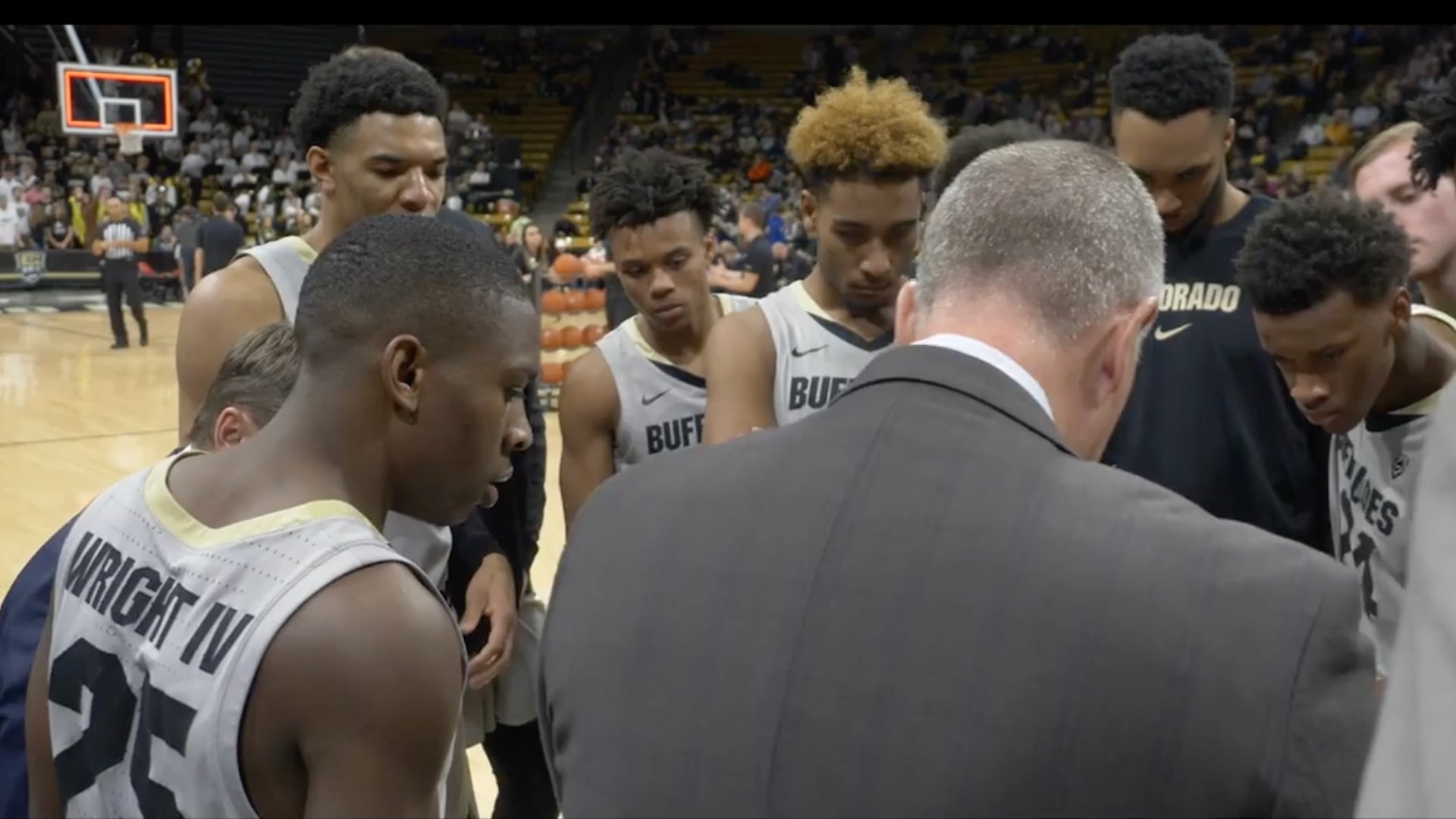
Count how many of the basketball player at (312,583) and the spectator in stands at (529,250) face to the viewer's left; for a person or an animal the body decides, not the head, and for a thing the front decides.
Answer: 0

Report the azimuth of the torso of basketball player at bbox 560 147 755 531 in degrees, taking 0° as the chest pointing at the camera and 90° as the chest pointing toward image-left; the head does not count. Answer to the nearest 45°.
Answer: approximately 0°

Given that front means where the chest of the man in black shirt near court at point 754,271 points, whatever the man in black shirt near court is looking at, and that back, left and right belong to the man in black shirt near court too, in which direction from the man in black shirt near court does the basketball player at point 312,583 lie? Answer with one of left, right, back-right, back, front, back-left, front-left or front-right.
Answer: left

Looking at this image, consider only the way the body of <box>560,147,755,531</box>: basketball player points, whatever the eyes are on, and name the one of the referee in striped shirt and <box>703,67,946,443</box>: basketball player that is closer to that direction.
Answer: the basketball player

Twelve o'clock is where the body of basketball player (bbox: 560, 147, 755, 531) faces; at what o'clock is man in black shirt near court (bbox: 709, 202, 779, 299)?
The man in black shirt near court is roughly at 6 o'clock from the basketball player.

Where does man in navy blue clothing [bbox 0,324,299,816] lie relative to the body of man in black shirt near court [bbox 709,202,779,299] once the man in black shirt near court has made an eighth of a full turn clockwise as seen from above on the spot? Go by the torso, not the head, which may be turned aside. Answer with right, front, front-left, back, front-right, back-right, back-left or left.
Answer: back-left

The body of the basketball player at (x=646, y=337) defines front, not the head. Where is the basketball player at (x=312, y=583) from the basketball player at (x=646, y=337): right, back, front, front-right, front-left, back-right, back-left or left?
front

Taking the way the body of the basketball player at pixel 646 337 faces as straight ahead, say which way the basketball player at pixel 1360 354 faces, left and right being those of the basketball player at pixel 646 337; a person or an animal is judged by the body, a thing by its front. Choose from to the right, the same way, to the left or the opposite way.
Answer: to the right

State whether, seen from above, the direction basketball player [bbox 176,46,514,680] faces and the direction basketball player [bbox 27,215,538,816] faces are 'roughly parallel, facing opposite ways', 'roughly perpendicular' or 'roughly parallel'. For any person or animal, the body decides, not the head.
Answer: roughly perpendicular

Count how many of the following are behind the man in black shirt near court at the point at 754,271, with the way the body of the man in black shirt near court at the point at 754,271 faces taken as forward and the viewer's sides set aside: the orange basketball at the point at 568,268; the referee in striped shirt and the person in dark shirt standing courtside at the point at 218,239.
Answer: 0

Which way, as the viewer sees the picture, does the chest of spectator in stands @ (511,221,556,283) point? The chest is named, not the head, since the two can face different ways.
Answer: toward the camera

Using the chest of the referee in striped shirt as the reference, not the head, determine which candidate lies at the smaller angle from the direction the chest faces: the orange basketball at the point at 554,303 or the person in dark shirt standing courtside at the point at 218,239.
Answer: the orange basketball
